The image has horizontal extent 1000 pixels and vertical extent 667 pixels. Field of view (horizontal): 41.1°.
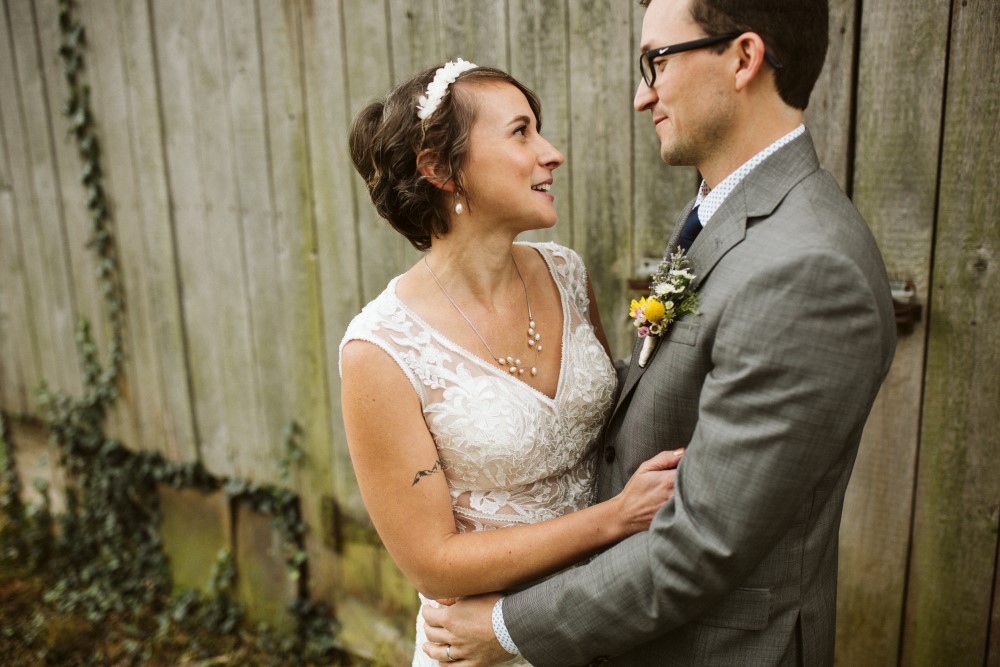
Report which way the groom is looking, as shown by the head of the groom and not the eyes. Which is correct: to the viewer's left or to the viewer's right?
to the viewer's left

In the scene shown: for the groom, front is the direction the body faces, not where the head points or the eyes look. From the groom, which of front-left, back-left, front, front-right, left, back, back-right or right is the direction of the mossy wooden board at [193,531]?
front-right

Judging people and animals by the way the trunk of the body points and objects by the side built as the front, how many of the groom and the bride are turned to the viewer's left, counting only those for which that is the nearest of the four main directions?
1

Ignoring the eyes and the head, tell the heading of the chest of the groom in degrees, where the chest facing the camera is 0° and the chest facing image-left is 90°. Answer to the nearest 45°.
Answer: approximately 90°

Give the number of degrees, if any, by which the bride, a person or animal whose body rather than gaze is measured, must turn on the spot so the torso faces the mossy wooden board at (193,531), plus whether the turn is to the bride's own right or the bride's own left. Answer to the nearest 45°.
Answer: approximately 180°

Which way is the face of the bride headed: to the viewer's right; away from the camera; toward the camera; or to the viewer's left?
to the viewer's right

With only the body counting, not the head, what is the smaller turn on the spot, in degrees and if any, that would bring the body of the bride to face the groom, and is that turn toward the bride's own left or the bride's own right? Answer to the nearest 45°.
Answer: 0° — they already face them

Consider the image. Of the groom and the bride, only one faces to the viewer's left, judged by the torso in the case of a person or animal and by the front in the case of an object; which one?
the groom

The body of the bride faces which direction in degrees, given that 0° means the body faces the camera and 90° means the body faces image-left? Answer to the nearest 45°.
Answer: approximately 315°
